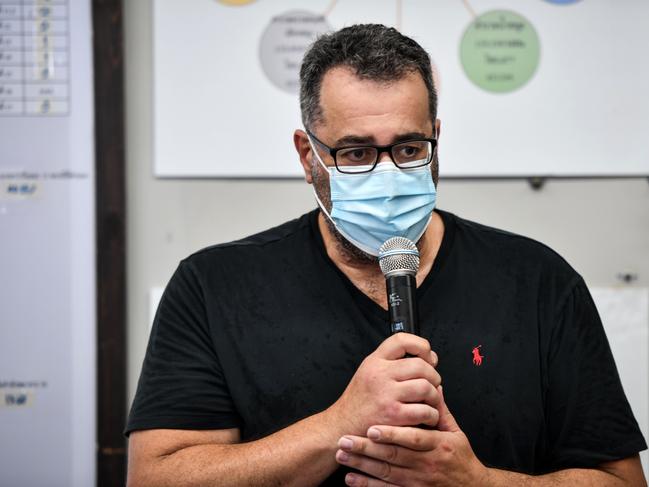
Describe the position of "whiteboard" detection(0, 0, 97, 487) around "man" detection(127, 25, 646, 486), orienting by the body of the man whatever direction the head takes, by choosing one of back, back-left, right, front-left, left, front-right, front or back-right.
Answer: back-right

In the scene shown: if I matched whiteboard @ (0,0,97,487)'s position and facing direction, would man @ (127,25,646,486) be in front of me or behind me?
in front

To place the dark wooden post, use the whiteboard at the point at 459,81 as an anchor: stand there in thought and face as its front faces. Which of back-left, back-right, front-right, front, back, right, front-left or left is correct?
right

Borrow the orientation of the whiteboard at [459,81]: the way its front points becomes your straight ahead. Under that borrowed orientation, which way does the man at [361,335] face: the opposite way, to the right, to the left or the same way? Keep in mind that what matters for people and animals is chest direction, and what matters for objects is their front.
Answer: the same way

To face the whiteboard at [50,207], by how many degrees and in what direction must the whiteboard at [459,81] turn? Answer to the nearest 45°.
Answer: approximately 90° to its right

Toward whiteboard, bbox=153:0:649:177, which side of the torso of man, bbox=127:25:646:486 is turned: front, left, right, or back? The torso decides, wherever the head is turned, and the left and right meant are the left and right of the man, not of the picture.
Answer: back

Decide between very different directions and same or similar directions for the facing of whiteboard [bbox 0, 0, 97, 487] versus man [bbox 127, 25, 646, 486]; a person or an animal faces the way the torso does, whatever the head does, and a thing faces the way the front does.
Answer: same or similar directions

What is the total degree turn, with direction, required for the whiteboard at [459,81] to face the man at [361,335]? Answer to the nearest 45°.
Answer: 0° — it already faces them

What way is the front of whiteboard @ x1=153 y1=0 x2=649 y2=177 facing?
toward the camera

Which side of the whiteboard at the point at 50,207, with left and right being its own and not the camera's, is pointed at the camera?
front

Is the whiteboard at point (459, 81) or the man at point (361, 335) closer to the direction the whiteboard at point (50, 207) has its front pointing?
the man
